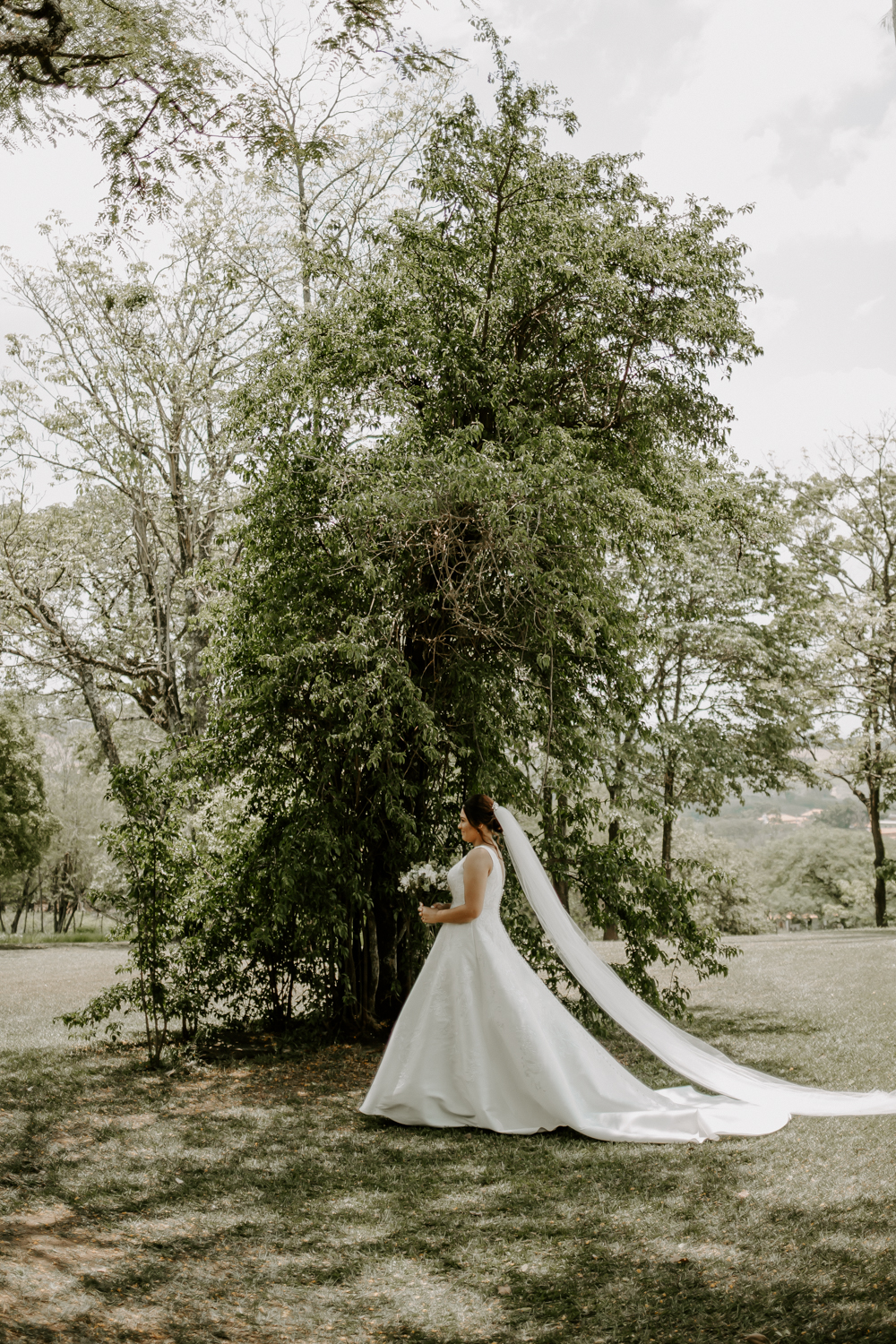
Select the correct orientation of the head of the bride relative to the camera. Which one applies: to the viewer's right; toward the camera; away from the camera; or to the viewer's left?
to the viewer's left

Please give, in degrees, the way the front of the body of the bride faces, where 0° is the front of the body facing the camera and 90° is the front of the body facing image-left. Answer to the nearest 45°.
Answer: approximately 90°

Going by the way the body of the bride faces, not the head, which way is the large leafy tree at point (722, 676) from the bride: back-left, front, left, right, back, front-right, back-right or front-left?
right

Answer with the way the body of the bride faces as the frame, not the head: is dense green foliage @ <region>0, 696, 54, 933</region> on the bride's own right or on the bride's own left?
on the bride's own right

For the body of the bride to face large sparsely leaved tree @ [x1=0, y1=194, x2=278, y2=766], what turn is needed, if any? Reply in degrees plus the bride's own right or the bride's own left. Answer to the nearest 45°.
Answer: approximately 45° to the bride's own right

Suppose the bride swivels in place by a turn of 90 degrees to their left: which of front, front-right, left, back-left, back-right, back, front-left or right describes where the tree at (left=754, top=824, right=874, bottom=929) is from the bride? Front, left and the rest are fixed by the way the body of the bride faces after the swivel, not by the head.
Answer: back
